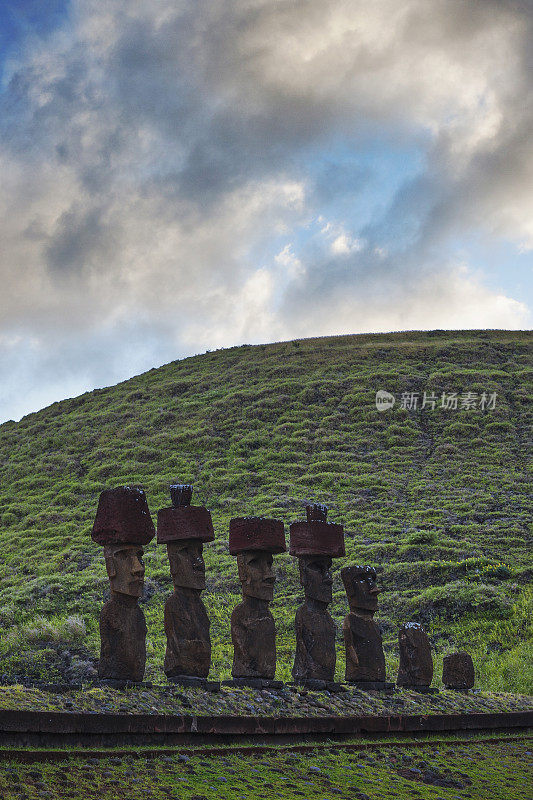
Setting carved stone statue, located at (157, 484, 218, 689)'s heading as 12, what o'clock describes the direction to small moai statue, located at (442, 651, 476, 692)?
The small moai statue is roughly at 9 o'clock from the carved stone statue.

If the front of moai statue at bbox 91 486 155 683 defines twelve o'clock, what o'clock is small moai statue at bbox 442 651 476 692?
The small moai statue is roughly at 9 o'clock from the moai statue.

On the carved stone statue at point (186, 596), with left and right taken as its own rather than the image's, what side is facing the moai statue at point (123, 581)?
right

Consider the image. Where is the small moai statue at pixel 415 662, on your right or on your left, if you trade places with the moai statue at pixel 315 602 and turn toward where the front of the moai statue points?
on your left

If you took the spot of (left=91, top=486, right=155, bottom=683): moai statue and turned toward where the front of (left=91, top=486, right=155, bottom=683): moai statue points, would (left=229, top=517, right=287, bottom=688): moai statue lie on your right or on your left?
on your left

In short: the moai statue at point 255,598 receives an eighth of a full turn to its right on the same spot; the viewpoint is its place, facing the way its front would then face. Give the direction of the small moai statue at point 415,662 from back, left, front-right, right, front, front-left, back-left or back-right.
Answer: back-left

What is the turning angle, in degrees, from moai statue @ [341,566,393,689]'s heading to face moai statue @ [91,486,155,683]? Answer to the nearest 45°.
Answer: approximately 90° to its right

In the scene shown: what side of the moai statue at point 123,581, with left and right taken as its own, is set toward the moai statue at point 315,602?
left

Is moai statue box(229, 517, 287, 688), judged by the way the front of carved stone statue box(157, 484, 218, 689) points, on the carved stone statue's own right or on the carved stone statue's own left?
on the carved stone statue's own left

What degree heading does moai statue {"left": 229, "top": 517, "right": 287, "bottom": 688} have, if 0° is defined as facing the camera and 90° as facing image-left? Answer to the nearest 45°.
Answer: approximately 315°
